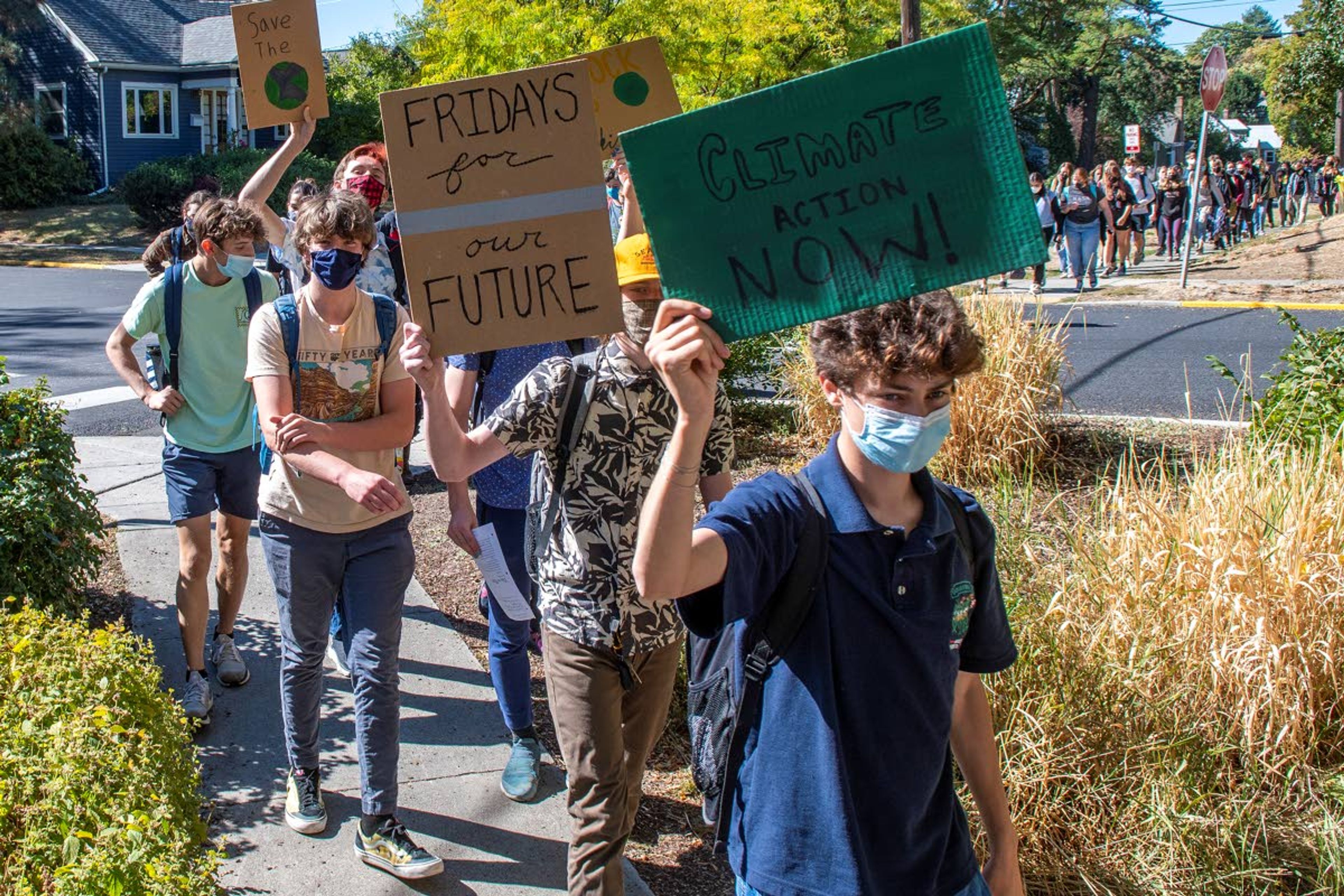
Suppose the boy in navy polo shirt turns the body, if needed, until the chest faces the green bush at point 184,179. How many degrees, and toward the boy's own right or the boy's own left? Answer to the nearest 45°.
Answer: approximately 180°

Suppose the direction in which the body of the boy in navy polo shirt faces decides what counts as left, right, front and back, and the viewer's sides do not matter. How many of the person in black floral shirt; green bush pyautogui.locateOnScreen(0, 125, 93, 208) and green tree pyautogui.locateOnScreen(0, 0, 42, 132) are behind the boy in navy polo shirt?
3

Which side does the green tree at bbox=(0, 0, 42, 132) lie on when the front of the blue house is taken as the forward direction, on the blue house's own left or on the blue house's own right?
on the blue house's own right

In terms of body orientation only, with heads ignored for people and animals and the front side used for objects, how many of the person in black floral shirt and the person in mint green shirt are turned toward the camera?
2

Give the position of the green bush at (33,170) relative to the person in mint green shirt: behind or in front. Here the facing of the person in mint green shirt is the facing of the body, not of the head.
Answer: behind

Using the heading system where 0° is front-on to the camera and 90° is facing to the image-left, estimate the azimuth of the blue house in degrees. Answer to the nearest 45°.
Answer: approximately 315°
